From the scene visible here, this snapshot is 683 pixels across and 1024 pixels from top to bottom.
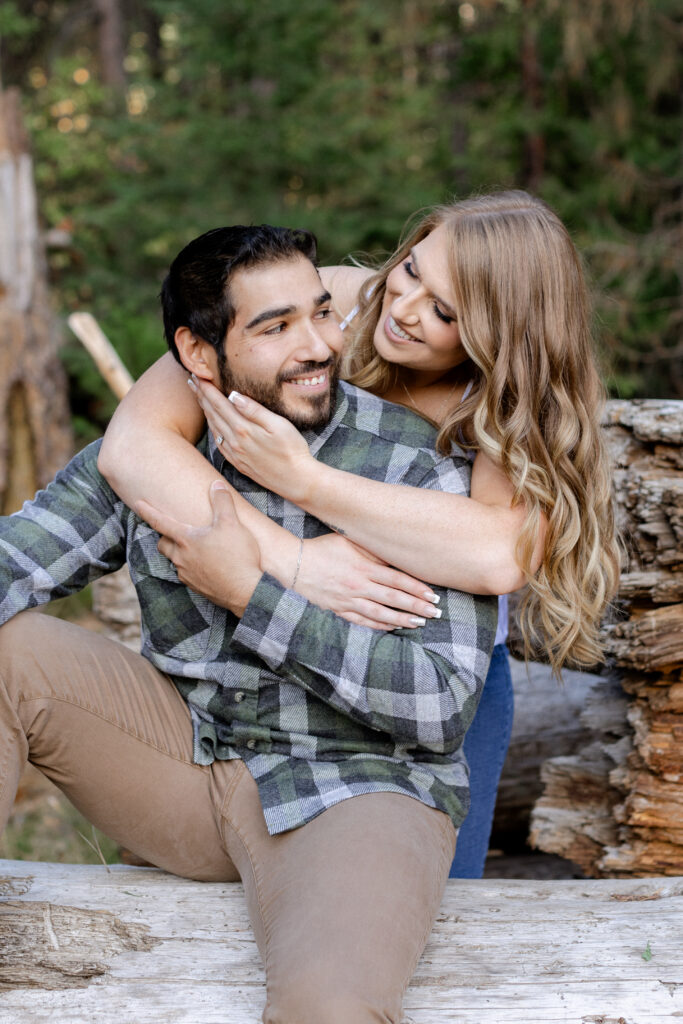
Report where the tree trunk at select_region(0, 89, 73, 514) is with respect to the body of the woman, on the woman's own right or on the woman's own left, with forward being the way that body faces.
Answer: on the woman's own right

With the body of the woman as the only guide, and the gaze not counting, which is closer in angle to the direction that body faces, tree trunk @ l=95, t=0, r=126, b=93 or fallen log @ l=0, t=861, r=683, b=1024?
the fallen log

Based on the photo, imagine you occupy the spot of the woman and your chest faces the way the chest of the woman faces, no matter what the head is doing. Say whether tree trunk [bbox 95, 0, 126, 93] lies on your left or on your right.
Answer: on your right

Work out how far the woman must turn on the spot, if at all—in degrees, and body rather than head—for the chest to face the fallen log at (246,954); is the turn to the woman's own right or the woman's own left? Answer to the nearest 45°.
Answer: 0° — they already face it

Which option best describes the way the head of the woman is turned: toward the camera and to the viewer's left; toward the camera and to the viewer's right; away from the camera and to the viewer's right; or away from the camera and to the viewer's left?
toward the camera and to the viewer's left

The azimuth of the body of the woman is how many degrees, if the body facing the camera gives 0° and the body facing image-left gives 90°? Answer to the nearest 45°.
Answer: approximately 45°
